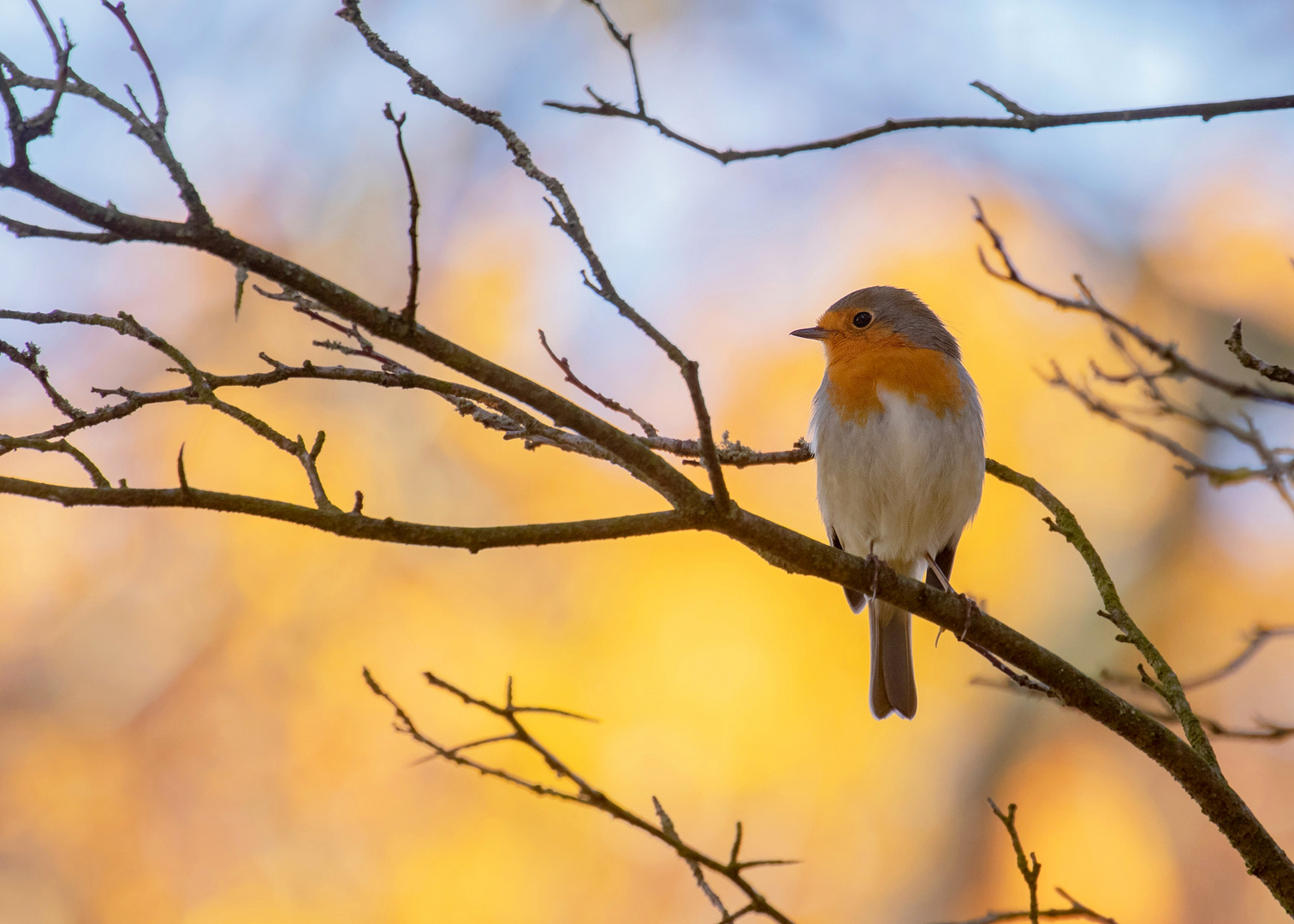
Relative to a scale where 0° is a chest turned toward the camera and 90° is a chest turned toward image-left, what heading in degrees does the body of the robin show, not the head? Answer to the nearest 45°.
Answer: approximately 0°
